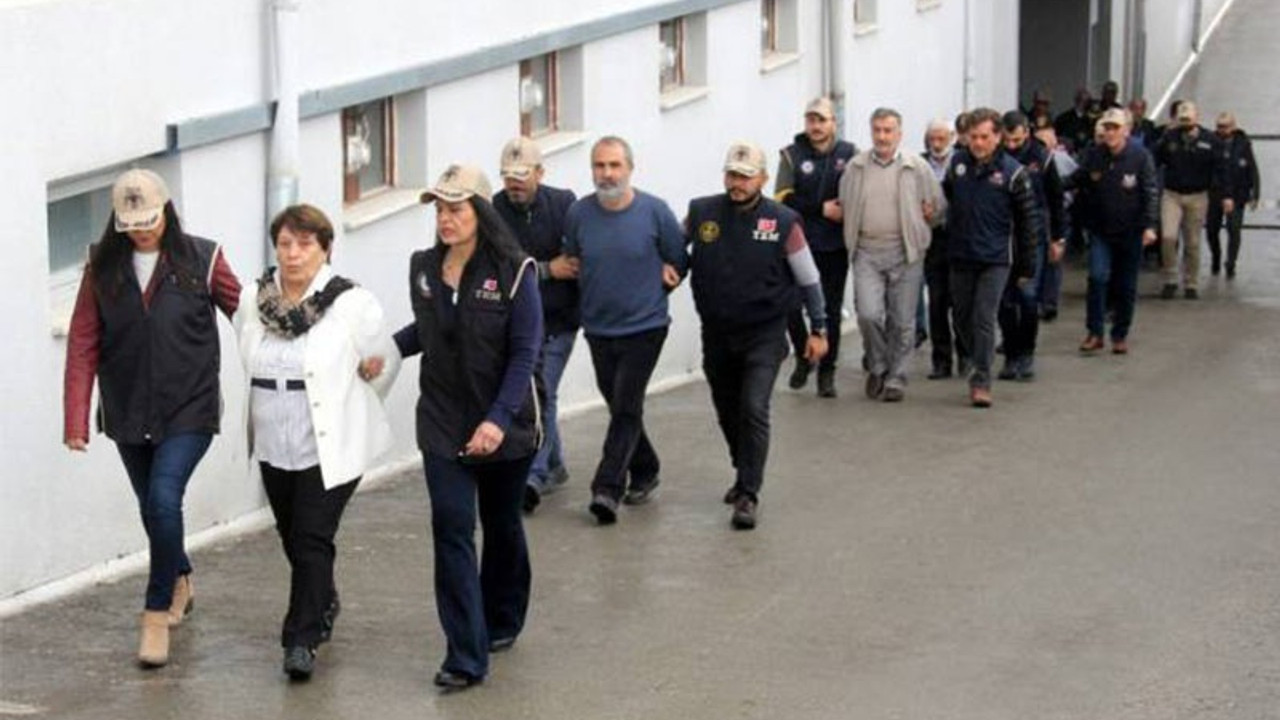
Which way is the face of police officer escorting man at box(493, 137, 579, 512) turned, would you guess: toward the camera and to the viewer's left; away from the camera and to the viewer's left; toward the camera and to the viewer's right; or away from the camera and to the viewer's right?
toward the camera and to the viewer's left

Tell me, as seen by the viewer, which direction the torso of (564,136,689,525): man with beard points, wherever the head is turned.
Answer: toward the camera

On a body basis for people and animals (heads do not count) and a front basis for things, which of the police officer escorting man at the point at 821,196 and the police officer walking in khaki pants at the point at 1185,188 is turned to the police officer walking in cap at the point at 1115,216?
the police officer walking in khaki pants at the point at 1185,188

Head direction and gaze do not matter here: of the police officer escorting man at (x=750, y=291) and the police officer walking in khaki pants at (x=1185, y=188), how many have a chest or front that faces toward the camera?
2

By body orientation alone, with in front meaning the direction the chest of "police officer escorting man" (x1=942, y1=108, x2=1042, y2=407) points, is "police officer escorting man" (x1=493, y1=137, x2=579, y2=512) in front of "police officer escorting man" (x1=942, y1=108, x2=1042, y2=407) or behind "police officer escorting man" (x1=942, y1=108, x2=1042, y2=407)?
in front

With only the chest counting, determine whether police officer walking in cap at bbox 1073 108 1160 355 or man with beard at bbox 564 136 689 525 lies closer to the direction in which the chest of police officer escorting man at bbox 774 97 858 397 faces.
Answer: the man with beard

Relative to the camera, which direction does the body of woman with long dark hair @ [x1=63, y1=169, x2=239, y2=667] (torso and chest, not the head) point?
toward the camera

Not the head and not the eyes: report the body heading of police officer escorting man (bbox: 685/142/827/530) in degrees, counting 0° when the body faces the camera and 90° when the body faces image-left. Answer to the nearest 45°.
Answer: approximately 0°

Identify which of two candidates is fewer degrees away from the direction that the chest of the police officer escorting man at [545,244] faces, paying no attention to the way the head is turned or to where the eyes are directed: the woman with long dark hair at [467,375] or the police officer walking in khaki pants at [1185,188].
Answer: the woman with long dark hair

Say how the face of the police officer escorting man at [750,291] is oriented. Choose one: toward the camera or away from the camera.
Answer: toward the camera

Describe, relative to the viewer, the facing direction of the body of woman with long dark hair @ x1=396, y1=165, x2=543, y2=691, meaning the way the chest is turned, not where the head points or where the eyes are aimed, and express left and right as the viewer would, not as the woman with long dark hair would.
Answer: facing the viewer and to the left of the viewer

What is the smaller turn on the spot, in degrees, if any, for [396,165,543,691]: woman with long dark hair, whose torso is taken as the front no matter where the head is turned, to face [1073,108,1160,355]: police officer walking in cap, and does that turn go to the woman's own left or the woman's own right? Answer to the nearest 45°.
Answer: approximately 180°

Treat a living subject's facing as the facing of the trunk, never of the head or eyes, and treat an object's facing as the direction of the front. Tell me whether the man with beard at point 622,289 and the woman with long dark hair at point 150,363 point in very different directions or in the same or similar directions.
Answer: same or similar directions

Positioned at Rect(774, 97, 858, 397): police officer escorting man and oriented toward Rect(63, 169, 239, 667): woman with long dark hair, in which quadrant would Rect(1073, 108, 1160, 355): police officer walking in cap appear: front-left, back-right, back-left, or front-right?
back-left

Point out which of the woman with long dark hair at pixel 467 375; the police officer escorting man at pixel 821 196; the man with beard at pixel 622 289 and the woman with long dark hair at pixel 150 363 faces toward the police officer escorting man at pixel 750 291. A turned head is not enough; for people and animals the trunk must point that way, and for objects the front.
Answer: the police officer escorting man at pixel 821 196
